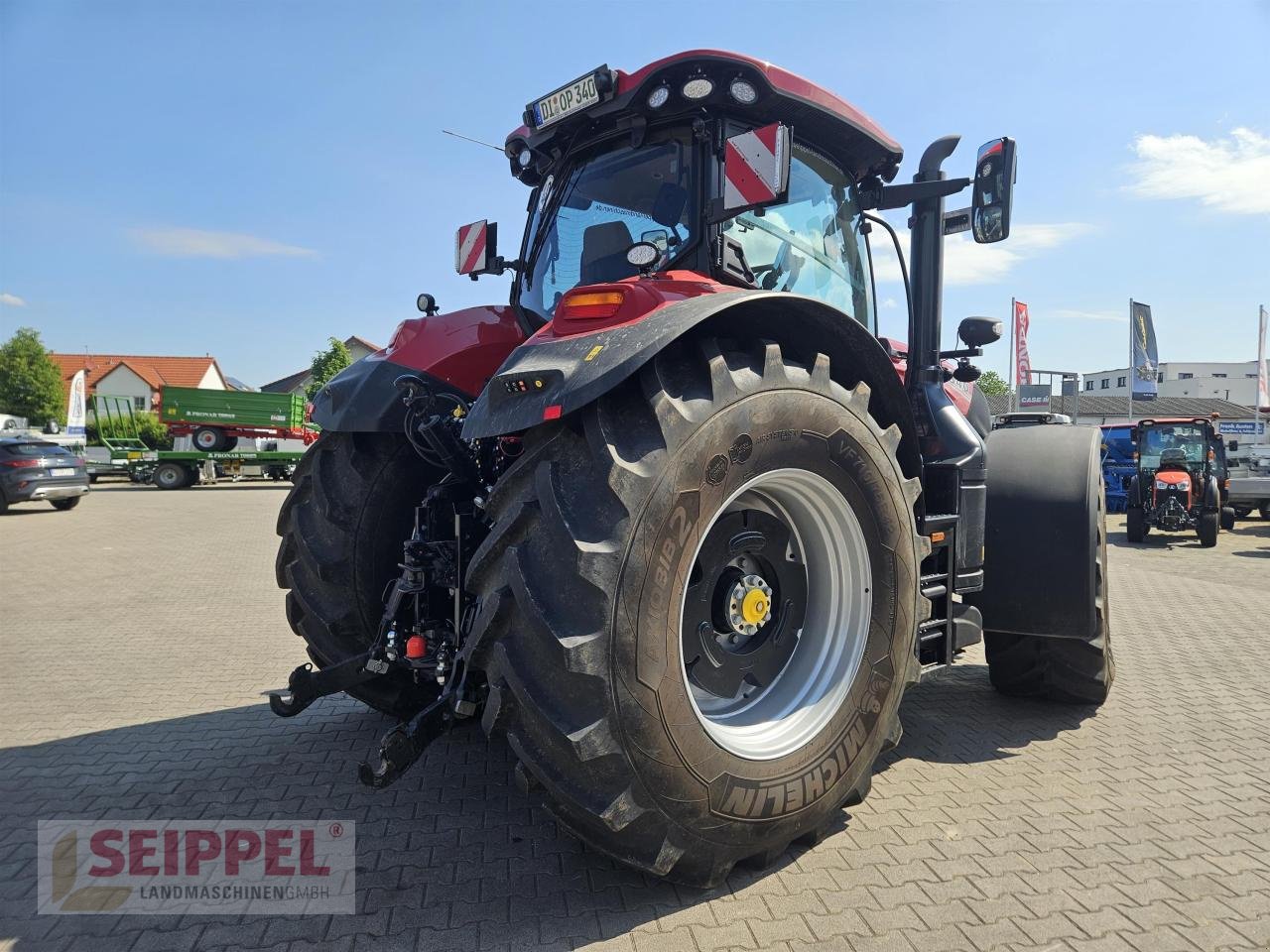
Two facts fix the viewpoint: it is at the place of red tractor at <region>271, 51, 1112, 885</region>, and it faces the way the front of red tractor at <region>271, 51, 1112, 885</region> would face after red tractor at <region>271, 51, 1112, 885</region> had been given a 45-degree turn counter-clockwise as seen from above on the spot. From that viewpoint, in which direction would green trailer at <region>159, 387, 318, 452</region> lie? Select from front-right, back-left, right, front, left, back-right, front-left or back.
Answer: front-left

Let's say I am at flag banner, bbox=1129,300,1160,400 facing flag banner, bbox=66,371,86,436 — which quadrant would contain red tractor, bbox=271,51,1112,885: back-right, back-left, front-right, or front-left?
front-left

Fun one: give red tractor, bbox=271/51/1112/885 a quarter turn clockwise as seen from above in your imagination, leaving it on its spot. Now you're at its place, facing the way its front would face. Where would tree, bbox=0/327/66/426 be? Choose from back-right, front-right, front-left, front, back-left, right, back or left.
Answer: back

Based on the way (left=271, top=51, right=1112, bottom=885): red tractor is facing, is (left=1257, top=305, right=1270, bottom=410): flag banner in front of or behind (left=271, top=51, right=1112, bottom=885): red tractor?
in front

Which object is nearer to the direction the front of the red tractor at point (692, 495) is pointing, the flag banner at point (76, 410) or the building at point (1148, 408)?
the building

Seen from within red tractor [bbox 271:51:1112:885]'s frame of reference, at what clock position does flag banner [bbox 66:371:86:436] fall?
The flag banner is roughly at 9 o'clock from the red tractor.

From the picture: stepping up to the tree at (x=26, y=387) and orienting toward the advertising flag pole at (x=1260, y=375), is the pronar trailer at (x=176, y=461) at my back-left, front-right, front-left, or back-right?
front-right

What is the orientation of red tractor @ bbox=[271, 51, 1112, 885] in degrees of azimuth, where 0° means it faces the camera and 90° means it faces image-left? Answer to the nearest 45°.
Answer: approximately 225°

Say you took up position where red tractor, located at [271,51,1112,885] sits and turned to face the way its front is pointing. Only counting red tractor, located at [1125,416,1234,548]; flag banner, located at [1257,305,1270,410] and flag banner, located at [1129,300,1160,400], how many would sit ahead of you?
3

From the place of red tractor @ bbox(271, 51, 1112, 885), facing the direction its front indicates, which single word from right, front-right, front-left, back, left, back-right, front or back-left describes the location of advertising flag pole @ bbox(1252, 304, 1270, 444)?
front

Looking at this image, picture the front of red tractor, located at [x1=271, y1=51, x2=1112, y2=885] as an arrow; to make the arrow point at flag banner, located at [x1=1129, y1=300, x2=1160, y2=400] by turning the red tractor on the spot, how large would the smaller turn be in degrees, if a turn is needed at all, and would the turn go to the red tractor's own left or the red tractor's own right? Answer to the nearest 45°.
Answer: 0° — it already faces it

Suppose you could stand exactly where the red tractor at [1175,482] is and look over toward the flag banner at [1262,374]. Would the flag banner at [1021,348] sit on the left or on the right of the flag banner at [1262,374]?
left
